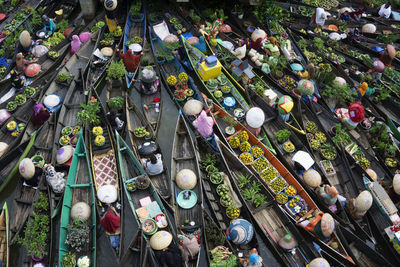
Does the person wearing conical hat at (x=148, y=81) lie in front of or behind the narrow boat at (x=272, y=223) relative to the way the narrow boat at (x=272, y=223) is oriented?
in front

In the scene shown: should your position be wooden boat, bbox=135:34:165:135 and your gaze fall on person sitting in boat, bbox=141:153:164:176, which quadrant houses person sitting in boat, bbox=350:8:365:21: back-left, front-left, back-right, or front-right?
back-left

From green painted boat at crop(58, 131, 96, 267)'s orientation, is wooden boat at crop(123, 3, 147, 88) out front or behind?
out front

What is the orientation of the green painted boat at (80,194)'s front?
away from the camera

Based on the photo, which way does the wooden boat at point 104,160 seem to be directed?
away from the camera

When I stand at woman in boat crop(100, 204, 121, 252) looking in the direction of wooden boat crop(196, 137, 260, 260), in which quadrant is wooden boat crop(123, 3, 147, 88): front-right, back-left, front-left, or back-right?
front-left

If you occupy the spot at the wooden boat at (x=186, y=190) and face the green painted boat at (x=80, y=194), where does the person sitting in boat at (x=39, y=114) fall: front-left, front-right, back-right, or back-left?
front-right
